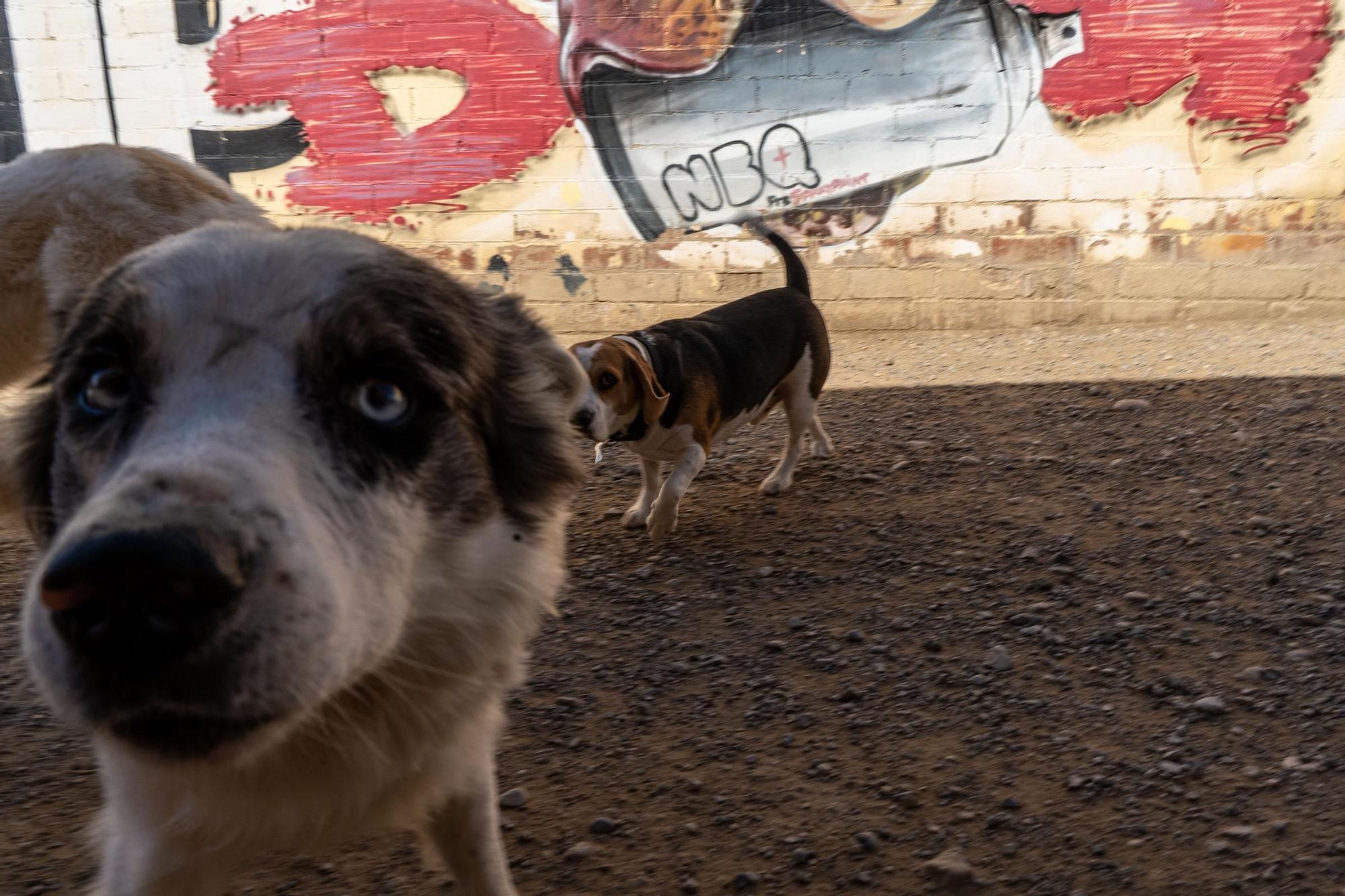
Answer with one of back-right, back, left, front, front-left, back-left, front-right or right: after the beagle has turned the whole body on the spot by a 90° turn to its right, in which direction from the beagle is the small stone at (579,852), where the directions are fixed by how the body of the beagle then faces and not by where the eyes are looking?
back-left

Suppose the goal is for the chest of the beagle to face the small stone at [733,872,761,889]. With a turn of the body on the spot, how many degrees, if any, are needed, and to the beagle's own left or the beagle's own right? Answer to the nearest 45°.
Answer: approximately 45° to the beagle's own left

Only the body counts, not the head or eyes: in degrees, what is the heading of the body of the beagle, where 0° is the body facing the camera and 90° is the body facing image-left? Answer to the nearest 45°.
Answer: approximately 45°

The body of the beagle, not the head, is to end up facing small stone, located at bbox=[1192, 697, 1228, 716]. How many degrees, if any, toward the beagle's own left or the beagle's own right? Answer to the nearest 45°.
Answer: approximately 90° to the beagle's own left

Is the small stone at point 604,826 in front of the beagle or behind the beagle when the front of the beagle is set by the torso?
in front

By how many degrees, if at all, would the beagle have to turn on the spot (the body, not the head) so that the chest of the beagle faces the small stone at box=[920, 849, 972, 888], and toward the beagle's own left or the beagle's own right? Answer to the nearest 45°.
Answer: approximately 45° to the beagle's own left
